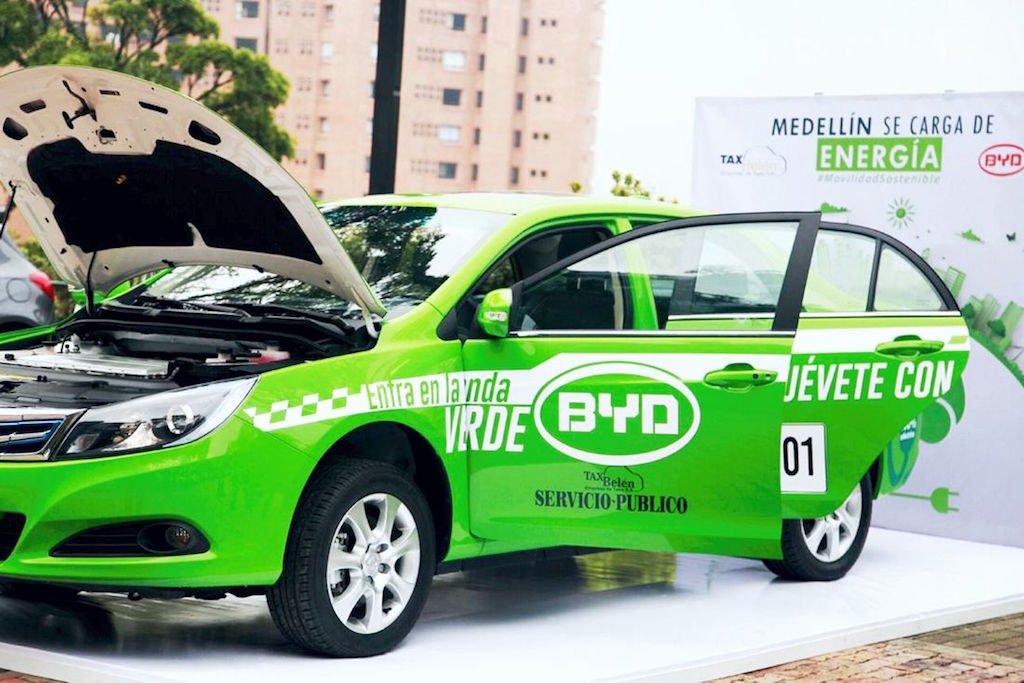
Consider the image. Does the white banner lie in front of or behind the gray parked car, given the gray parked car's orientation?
behind

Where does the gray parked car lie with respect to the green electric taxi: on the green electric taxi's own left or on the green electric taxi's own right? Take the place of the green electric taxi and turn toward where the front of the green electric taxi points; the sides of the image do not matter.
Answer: on the green electric taxi's own right

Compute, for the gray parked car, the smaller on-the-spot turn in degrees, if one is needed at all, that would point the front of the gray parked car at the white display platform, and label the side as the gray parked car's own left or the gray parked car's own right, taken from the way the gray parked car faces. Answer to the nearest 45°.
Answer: approximately 135° to the gray parked car's own left

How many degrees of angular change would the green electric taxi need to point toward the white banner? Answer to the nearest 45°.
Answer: approximately 180°

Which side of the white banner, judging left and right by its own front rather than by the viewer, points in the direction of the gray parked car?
right

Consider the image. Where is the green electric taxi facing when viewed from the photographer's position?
facing the viewer and to the left of the viewer

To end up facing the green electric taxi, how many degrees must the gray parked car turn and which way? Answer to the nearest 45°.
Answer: approximately 90° to its left

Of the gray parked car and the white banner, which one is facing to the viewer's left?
the gray parked car

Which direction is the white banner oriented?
toward the camera

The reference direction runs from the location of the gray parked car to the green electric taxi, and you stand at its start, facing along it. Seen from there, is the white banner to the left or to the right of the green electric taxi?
left
